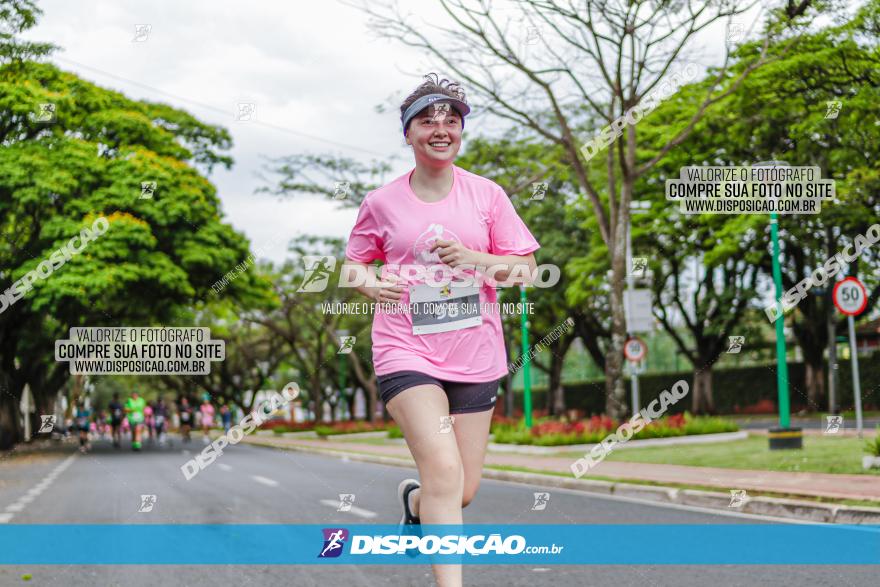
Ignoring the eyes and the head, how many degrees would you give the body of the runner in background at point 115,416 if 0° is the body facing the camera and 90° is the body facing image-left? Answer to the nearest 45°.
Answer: approximately 0°

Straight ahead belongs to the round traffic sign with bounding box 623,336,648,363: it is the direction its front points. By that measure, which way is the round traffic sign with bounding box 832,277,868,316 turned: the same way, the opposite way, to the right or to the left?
the same way

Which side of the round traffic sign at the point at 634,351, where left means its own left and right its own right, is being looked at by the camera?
front

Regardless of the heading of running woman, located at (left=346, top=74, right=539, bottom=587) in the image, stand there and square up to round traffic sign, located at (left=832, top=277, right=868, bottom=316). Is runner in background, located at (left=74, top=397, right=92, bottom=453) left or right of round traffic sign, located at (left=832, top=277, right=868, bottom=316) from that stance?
left

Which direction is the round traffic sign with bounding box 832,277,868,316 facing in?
toward the camera

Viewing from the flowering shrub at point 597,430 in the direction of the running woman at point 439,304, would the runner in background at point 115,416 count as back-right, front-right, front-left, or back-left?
back-right

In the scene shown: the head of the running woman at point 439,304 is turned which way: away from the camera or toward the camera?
toward the camera

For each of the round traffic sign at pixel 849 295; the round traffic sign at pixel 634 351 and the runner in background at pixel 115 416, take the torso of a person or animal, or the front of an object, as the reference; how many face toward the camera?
3

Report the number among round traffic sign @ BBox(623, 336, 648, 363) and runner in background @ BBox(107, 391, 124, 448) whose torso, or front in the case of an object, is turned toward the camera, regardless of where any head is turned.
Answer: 2

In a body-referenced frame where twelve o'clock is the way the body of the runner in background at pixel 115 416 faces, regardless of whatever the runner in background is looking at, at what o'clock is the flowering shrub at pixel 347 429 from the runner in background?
The flowering shrub is roughly at 8 o'clock from the runner in background.
